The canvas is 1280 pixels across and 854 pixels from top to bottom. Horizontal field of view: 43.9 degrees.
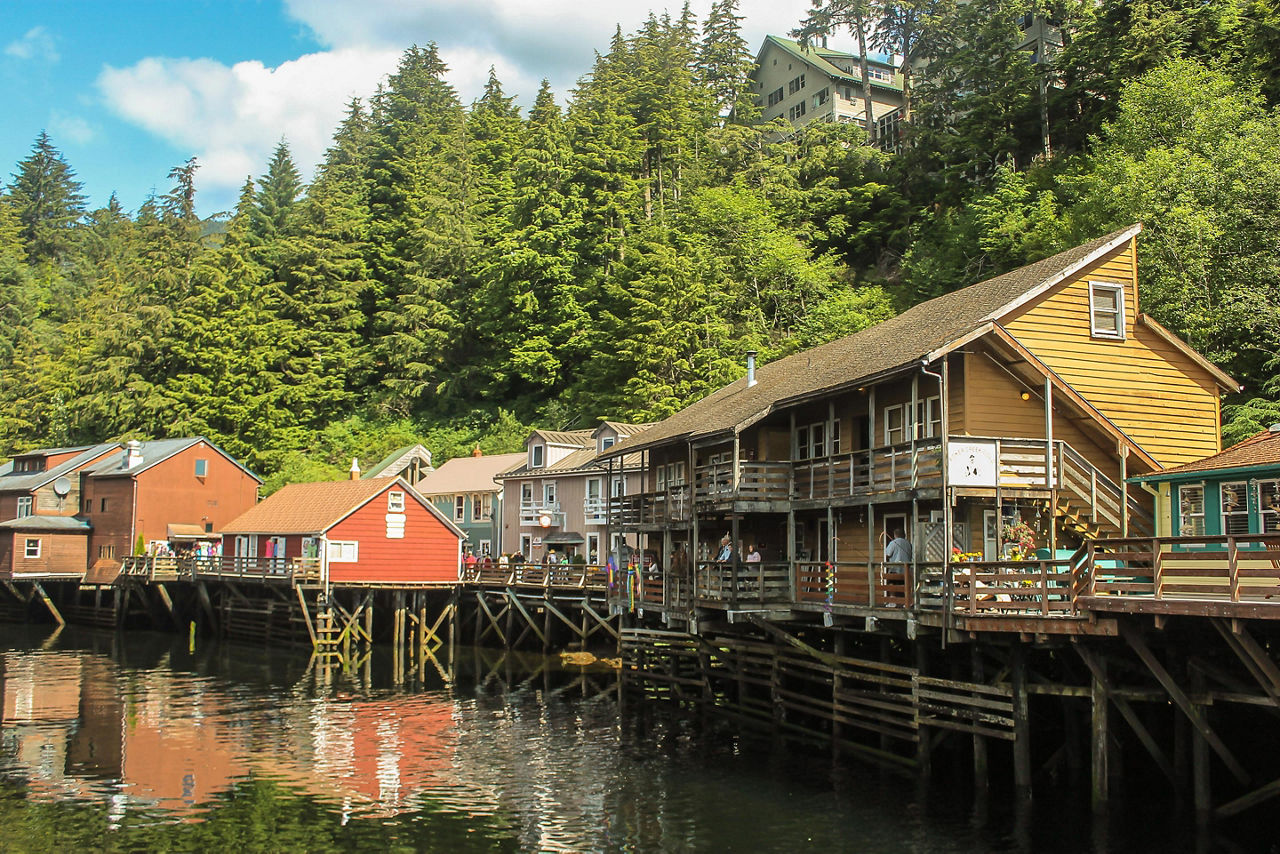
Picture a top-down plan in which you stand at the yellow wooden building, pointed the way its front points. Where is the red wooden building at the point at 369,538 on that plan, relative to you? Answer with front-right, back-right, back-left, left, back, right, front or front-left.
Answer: right

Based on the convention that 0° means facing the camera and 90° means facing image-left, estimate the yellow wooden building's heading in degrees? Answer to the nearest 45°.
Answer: approximately 45°
